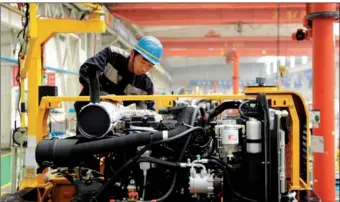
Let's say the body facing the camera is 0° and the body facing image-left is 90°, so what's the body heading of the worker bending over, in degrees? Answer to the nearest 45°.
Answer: approximately 315°

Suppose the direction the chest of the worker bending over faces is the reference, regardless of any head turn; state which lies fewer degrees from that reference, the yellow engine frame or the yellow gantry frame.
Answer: the yellow engine frame
